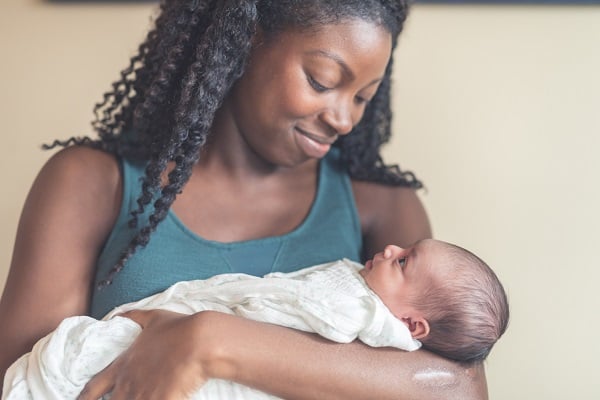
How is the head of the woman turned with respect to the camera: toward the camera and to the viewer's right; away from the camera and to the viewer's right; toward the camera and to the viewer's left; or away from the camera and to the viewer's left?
toward the camera and to the viewer's right

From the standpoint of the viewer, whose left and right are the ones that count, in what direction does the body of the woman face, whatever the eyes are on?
facing the viewer and to the right of the viewer
